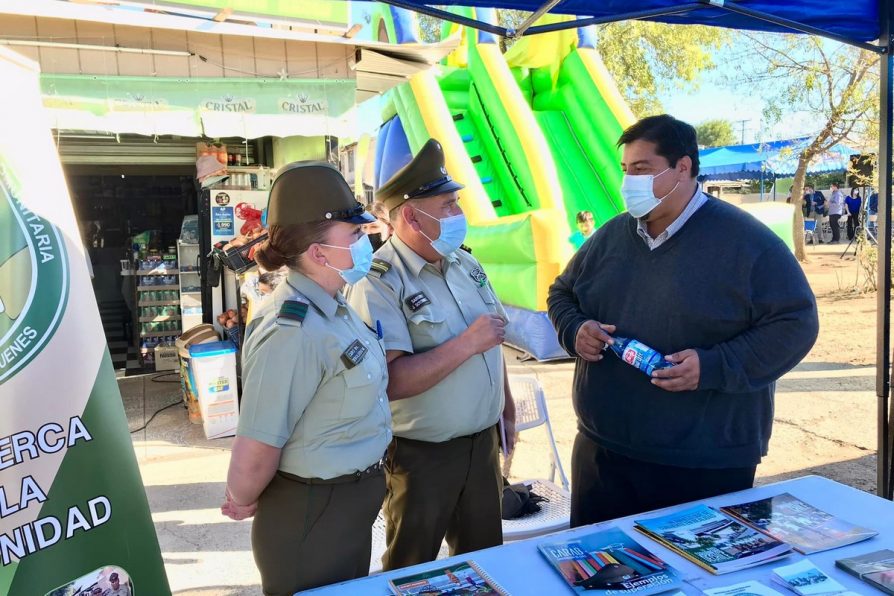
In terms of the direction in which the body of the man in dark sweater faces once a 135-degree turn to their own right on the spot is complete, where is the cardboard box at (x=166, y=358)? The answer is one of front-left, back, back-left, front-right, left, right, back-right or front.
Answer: front-left

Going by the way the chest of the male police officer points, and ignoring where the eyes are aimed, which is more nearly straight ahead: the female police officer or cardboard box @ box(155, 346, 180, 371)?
the female police officer

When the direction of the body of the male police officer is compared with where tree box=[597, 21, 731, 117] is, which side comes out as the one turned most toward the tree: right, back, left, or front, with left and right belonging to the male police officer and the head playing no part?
left

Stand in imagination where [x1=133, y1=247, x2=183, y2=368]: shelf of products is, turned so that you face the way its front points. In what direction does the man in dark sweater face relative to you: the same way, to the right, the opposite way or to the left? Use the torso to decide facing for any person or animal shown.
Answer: to the right

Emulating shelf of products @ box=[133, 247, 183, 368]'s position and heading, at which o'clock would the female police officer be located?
The female police officer is roughly at 12 o'clock from the shelf of products.

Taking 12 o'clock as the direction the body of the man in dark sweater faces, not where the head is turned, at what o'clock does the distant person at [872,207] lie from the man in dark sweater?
The distant person is roughly at 5 o'clock from the man in dark sweater.

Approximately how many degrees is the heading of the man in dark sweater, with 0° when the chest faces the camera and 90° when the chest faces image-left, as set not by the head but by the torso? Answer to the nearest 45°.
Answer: approximately 45°

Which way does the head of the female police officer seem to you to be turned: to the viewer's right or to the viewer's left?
to the viewer's right

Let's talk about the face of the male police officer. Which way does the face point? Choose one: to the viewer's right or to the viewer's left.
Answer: to the viewer's right
